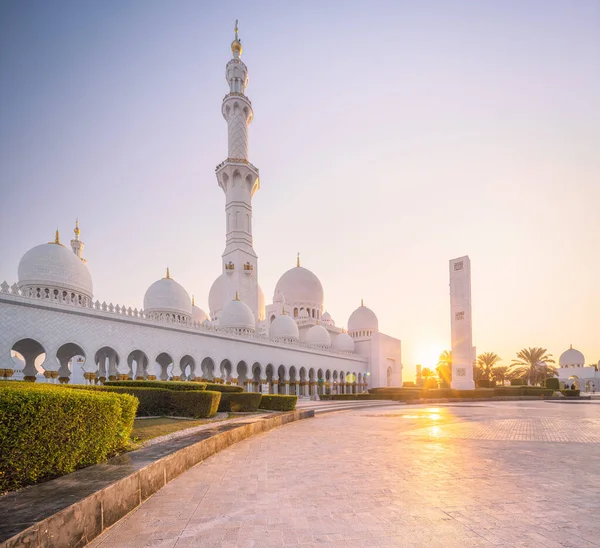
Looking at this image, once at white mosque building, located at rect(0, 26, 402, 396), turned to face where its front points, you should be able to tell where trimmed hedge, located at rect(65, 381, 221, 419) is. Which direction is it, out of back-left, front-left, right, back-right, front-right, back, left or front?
front-right

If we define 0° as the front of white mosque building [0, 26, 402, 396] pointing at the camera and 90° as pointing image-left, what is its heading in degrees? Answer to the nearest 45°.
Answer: approximately 315°

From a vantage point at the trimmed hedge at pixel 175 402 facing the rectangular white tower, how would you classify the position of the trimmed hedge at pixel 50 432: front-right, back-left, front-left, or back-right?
back-right

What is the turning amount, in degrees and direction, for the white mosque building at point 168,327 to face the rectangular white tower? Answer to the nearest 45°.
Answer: approximately 45° to its left

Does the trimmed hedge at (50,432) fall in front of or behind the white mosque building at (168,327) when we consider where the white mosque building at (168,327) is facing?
in front

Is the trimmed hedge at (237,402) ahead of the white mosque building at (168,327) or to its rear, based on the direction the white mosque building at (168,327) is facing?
ahead

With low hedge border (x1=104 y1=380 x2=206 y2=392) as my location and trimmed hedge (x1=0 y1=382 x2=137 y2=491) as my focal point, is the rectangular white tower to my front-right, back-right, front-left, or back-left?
back-left

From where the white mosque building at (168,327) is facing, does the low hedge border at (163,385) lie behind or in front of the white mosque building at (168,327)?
in front

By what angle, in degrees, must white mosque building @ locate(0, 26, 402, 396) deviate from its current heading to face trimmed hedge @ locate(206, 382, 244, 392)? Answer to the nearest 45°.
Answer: approximately 45° to its right
